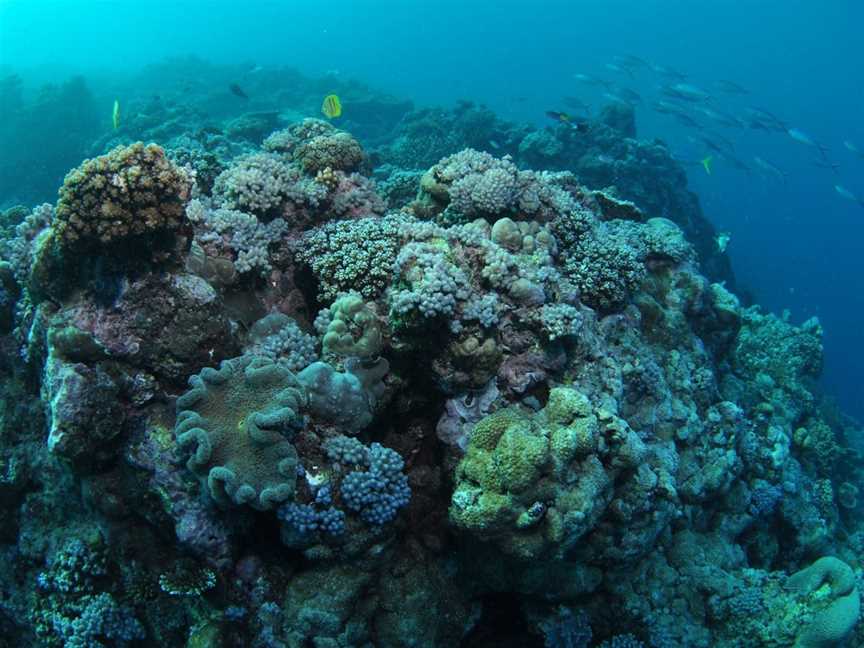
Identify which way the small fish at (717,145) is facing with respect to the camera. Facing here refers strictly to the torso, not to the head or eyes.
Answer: to the viewer's left

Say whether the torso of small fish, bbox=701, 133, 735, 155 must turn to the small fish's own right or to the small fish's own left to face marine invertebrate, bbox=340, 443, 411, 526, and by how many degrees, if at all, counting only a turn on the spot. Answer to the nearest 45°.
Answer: approximately 90° to the small fish's own left

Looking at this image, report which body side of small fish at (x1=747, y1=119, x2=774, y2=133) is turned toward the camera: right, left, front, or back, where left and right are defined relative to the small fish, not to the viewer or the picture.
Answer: left
